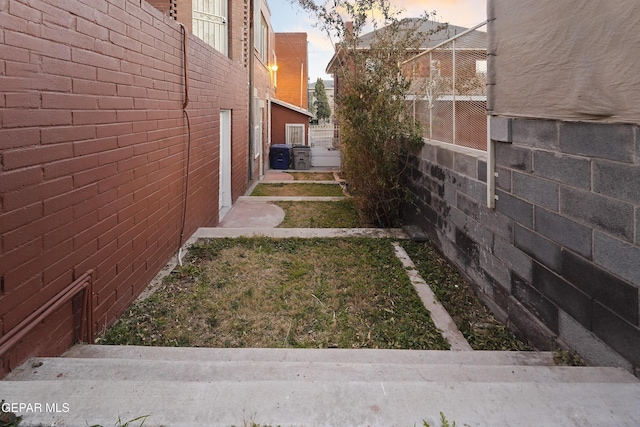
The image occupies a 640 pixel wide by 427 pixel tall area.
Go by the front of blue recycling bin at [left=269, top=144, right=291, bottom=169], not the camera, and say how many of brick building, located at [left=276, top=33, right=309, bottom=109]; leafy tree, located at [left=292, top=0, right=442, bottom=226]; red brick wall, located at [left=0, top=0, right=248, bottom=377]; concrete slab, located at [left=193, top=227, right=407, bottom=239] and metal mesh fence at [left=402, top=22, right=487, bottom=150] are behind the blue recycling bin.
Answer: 1

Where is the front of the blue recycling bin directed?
toward the camera

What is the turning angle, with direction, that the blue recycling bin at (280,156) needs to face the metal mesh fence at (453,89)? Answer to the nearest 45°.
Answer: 0° — it already faces it

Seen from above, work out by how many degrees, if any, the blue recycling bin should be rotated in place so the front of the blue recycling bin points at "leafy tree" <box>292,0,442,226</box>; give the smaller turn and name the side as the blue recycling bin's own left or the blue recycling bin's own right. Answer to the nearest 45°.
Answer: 0° — it already faces it

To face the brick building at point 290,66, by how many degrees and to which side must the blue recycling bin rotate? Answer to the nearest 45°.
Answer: approximately 180°

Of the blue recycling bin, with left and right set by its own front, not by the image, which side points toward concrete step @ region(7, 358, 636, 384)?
front

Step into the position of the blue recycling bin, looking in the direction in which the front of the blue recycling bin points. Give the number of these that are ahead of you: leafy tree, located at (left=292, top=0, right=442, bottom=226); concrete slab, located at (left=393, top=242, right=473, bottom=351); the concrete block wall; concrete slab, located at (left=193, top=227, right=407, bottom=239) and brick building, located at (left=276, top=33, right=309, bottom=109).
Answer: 4

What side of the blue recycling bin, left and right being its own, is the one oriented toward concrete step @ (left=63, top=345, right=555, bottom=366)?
front

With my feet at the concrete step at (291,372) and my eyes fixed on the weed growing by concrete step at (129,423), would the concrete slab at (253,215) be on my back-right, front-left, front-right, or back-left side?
back-right

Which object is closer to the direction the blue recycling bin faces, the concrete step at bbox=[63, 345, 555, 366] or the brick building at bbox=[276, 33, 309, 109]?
the concrete step

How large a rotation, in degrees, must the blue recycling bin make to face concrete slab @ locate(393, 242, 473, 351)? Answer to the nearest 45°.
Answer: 0° — it already faces it

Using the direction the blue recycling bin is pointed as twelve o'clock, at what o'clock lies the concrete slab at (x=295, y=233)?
The concrete slab is roughly at 12 o'clock from the blue recycling bin.
